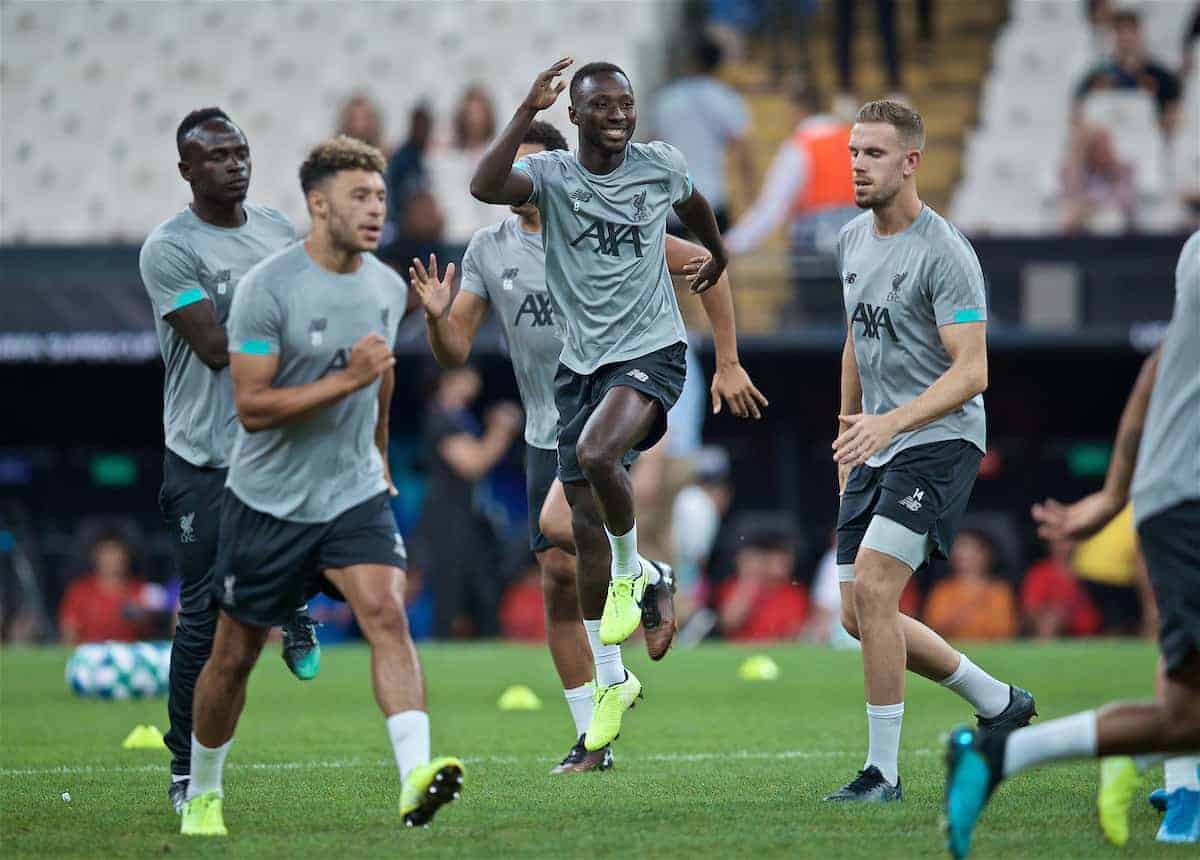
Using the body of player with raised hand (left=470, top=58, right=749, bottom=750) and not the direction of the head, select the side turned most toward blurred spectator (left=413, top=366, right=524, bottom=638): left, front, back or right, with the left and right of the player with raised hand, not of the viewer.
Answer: back

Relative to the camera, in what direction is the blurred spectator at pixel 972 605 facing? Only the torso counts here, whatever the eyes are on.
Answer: toward the camera

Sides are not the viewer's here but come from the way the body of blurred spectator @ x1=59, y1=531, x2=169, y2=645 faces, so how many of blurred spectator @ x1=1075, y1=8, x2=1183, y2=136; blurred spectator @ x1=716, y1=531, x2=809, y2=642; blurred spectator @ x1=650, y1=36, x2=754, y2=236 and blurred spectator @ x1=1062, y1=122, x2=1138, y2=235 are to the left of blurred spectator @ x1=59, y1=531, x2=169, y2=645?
4

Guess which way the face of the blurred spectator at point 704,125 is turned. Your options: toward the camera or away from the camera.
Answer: away from the camera

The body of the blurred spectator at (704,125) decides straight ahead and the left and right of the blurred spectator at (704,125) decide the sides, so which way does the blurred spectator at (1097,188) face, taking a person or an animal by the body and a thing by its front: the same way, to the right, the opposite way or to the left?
the opposite way

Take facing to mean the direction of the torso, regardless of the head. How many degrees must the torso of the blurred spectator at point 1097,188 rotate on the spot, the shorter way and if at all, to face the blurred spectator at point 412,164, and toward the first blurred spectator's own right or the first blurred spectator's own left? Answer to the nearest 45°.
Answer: approximately 90° to the first blurred spectator's own right

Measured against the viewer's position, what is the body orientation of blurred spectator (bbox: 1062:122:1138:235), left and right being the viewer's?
facing the viewer

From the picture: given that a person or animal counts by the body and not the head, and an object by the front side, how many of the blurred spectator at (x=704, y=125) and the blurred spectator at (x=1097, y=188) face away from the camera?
1

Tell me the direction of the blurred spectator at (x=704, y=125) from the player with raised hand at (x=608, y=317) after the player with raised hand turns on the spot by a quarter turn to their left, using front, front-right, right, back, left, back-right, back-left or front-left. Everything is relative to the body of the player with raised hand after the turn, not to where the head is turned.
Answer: left

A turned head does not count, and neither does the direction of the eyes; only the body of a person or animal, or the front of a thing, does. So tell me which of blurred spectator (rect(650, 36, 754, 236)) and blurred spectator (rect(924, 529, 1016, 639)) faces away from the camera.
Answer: blurred spectator (rect(650, 36, 754, 236))

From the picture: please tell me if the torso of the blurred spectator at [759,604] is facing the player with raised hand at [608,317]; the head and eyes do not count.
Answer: yes
